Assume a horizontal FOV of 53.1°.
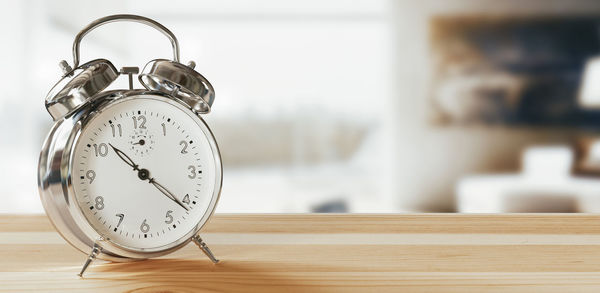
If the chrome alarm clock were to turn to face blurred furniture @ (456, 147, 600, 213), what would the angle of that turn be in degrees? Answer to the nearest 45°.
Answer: approximately 90° to its left

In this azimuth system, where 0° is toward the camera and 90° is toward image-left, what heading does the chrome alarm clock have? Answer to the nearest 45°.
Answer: approximately 315°
